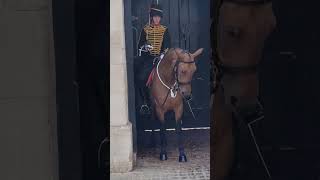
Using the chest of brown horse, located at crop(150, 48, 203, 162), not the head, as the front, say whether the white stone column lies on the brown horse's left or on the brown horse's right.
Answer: on the brown horse's right

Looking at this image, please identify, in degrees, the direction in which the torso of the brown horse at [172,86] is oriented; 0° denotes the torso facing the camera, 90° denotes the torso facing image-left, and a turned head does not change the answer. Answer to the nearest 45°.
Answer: approximately 0°
